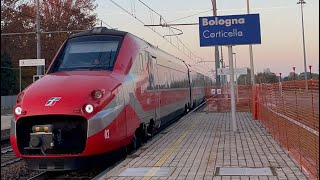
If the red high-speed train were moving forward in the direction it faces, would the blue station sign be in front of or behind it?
behind

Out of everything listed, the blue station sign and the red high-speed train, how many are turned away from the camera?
0

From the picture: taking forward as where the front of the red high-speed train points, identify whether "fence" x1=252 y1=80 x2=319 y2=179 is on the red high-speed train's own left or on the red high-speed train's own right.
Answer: on the red high-speed train's own left

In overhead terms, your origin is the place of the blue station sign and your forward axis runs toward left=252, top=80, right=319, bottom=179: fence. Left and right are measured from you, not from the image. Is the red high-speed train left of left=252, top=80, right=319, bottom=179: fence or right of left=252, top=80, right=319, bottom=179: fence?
right

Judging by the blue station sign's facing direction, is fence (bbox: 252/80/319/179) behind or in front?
in front
